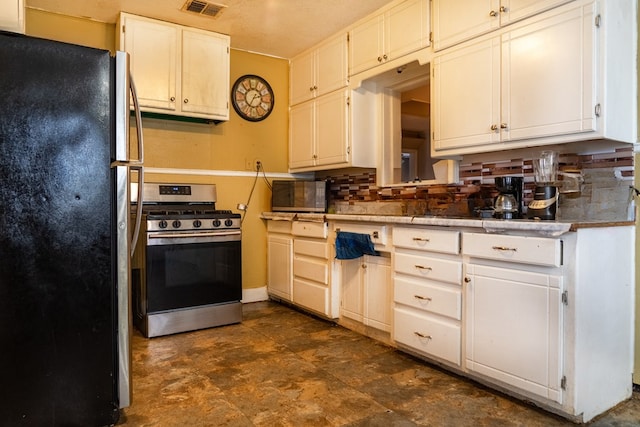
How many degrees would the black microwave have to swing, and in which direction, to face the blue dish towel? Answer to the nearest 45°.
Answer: approximately 45° to its left

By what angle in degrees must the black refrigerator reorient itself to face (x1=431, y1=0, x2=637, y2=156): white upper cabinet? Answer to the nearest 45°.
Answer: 0° — it already faces it

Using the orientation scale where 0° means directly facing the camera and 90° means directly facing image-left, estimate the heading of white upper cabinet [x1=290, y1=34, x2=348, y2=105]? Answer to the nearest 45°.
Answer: approximately 45°

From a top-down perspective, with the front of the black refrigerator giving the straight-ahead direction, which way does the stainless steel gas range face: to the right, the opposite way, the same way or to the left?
to the right

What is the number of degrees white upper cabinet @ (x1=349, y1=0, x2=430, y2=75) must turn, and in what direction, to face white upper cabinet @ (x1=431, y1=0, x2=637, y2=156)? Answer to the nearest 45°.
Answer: approximately 90° to its left

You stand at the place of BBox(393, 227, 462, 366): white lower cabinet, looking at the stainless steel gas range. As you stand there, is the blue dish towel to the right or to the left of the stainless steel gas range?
right

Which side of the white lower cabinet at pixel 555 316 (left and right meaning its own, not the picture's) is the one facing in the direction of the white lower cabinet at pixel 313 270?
right

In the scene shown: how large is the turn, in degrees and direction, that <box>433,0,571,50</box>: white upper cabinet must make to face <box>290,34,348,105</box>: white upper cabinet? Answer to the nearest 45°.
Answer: approximately 90° to its right

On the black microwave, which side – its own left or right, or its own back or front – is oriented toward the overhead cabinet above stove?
right
